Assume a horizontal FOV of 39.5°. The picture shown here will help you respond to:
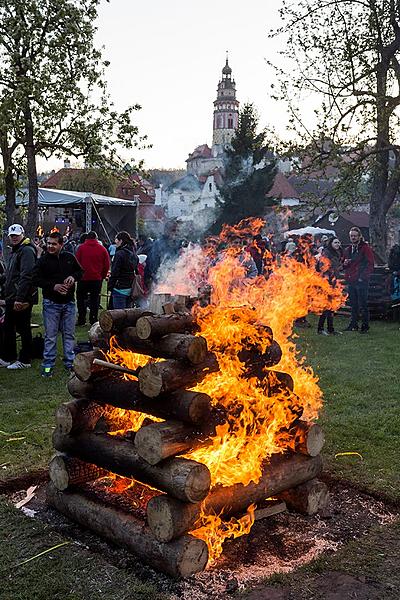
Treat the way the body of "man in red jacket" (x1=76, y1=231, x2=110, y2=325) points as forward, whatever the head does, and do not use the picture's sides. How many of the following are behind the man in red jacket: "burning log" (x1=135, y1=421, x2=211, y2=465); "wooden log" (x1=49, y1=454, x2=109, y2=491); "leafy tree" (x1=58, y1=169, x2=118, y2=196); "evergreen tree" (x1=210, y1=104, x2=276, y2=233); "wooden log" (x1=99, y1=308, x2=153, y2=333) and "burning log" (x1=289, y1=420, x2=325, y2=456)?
4

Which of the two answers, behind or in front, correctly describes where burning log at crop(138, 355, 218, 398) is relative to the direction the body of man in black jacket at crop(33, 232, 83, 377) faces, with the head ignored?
in front

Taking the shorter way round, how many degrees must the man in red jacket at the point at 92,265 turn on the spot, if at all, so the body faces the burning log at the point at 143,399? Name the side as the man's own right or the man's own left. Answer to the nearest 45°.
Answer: approximately 180°

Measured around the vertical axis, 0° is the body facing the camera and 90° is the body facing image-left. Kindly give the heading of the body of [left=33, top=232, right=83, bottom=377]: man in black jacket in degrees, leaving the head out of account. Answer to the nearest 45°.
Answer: approximately 0°

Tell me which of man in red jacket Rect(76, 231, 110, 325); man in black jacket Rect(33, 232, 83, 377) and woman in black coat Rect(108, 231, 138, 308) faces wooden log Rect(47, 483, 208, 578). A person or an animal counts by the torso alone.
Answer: the man in black jacket

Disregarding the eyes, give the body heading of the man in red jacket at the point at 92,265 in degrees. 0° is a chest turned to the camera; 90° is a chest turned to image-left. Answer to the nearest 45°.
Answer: approximately 180°

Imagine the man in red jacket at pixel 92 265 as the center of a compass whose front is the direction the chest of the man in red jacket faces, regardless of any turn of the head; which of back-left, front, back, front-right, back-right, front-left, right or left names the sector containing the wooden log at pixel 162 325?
back
